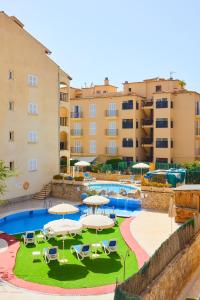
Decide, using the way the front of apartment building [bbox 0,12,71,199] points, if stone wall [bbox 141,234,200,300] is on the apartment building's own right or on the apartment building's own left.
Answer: on the apartment building's own right

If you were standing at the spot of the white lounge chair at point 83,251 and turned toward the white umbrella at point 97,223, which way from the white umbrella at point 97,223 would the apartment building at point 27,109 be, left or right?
left

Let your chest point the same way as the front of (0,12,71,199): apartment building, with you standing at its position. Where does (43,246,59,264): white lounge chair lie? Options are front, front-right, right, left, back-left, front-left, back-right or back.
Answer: right

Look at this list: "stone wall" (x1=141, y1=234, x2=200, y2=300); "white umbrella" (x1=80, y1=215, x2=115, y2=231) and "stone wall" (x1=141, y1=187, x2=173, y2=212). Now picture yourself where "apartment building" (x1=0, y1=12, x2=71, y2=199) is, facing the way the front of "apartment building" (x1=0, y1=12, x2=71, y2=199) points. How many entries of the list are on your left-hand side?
0

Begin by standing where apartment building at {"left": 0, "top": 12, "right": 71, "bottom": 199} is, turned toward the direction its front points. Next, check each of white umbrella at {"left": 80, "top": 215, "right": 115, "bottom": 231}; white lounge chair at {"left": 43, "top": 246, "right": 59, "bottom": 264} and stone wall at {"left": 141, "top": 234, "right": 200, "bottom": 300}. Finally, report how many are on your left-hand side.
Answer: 0

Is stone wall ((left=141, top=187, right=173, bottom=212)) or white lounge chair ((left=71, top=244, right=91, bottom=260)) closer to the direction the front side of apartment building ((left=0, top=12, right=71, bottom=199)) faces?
the stone wall

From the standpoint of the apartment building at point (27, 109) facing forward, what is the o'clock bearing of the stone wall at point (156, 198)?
The stone wall is roughly at 1 o'clock from the apartment building.

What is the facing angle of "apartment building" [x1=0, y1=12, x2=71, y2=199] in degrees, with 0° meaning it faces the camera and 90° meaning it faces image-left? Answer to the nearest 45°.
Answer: approximately 270°

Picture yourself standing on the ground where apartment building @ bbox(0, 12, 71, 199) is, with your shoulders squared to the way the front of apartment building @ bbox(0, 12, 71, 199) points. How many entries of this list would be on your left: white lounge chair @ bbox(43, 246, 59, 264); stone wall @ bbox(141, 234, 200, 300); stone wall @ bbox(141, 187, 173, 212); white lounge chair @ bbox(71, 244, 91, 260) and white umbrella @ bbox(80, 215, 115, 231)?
0

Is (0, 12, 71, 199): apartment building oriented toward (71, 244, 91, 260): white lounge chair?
no

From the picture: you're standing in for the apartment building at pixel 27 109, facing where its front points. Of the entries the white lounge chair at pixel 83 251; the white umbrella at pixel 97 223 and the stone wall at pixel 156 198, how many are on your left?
0

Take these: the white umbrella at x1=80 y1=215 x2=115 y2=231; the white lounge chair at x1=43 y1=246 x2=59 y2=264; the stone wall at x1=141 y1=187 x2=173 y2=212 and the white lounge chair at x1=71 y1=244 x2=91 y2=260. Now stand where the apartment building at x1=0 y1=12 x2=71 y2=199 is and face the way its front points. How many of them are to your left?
0
